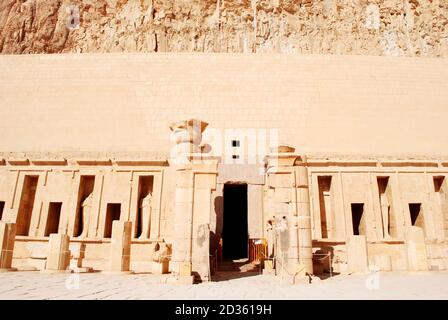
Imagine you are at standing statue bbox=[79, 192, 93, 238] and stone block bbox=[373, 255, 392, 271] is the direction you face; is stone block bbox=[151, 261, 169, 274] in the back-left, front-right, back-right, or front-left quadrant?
front-right

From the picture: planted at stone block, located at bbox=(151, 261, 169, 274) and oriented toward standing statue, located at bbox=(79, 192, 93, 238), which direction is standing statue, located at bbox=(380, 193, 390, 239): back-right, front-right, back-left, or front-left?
back-right

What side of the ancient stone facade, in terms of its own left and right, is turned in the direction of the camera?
front

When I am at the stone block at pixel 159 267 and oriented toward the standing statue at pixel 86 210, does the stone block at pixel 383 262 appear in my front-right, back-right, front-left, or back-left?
back-right
